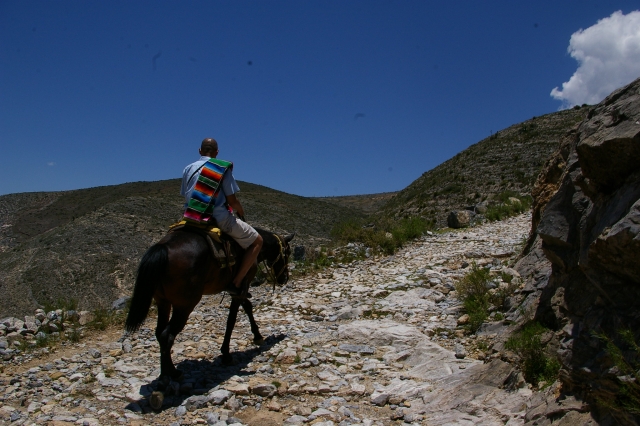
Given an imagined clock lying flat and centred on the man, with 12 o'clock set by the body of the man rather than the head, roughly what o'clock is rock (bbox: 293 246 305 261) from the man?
The rock is roughly at 11 o'clock from the man.

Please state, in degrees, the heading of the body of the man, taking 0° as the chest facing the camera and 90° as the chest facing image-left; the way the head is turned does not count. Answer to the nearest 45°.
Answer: approximately 225°

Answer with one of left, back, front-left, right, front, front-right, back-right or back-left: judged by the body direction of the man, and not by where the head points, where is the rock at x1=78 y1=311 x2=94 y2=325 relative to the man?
left

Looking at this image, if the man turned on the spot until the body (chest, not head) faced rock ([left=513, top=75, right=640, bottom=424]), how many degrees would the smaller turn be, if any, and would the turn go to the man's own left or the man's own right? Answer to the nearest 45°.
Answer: approximately 90° to the man's own right

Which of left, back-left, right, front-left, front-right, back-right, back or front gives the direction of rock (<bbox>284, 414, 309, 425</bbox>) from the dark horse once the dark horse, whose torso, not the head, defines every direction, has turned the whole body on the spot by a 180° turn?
left

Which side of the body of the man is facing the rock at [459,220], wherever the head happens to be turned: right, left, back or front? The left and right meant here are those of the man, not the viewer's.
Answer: front

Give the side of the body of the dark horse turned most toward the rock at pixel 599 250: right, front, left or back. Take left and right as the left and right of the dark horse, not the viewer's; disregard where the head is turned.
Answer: right

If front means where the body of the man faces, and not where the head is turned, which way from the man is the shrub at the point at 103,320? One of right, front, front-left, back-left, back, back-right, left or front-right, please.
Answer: left

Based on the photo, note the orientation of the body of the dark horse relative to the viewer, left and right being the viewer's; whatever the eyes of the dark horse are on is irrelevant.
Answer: facing away from the viewer and to the right of the viewer
